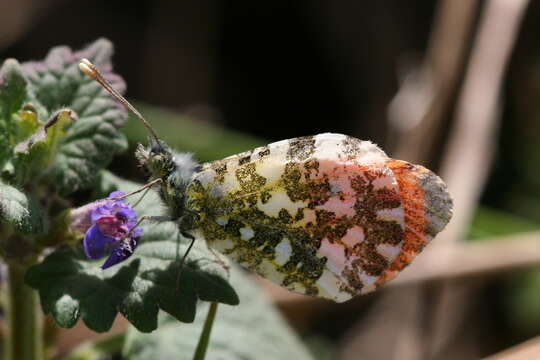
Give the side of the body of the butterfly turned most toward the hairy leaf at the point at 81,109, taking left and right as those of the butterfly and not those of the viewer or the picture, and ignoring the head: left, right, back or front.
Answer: front

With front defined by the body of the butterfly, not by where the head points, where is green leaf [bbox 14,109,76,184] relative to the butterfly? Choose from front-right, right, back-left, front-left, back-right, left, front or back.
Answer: front

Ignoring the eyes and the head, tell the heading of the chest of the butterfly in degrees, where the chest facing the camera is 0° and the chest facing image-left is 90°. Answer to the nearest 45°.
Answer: approximately 90°

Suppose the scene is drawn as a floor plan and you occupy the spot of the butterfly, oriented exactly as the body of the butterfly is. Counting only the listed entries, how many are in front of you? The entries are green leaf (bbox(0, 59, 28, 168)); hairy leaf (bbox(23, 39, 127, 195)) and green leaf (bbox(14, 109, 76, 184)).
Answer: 3

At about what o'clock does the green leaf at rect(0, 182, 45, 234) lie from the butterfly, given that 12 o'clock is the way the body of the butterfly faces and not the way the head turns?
The green leaf is roughly at 11 o'clock from the butterfly.

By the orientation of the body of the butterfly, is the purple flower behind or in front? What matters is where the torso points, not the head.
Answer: in front
